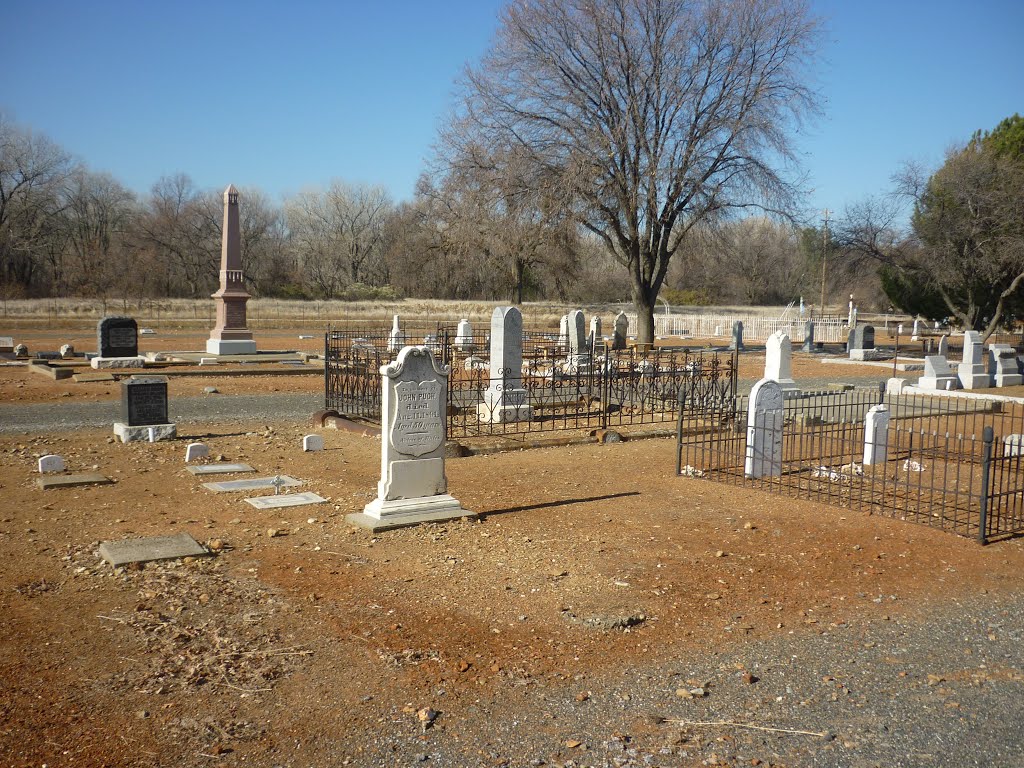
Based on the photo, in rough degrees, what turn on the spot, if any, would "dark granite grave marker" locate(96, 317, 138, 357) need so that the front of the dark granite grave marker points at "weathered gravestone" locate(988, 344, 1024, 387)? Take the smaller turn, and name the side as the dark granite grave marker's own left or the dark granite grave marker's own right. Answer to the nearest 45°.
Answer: approximately 45° to the dark granite grave marker's own left

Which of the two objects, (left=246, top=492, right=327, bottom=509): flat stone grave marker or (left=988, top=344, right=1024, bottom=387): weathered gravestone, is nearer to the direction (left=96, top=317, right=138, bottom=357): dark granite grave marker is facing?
the flat stone grave marker

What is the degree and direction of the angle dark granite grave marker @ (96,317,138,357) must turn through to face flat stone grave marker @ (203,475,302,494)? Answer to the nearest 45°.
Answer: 0° — it already faces it

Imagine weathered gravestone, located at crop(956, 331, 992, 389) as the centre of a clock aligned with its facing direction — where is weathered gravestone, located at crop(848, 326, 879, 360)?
weathered gravestone, located at crop(848, 326, 879, 360) is roughly at 4 o'clock from weathered gravestone, located at crop(956, 331, 992, 389).

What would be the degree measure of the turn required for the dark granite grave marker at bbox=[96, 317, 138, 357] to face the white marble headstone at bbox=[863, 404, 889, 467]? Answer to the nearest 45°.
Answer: approximately 45° to its left

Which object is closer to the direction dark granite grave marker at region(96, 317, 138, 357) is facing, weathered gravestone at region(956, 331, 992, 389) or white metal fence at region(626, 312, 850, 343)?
the weathered gravestone

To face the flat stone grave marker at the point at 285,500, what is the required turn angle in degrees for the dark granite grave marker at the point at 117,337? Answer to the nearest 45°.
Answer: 0° — it already faces it

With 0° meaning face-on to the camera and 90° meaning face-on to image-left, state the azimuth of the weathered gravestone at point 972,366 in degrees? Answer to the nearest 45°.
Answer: approximately 45°

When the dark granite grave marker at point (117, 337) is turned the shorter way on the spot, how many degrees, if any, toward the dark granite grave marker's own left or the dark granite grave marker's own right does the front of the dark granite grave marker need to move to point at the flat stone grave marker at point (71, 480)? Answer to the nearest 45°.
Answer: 0° — it already faces it

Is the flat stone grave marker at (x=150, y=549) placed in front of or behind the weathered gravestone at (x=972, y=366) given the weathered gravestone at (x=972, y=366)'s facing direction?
in front
